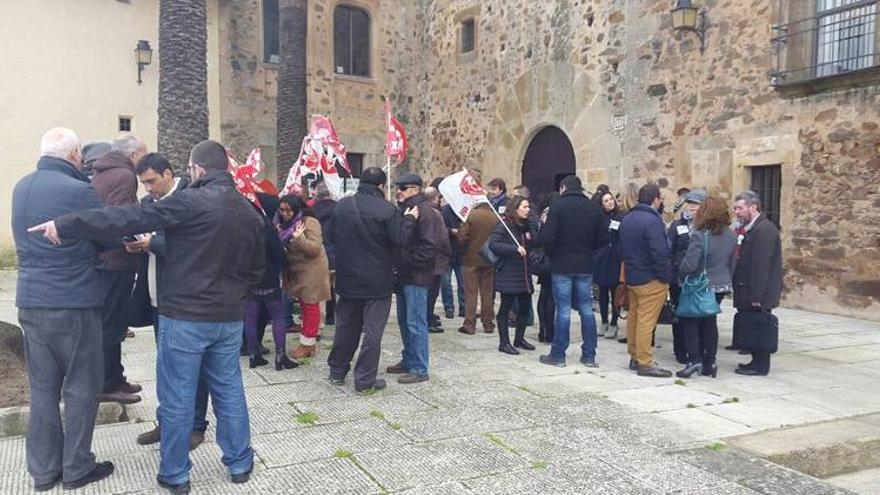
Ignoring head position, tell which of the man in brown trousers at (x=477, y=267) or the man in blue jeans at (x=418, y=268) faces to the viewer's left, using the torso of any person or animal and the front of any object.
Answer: the man in blue jeans

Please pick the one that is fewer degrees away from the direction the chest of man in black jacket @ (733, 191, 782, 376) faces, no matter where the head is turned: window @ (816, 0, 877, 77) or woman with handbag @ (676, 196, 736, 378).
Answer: the woman with handbag

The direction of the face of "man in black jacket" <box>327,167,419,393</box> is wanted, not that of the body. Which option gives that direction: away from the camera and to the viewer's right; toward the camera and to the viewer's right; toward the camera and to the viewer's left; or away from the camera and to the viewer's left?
away from the camera and to the viewer's right

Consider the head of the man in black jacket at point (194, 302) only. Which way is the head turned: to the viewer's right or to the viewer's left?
to the viewer's left

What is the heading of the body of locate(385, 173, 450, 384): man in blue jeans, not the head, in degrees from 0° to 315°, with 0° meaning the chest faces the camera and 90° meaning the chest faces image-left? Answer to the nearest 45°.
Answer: approximately 90°

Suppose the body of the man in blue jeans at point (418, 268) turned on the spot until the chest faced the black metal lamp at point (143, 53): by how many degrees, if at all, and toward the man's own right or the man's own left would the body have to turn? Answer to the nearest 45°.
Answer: approximately 45° to the man's own right

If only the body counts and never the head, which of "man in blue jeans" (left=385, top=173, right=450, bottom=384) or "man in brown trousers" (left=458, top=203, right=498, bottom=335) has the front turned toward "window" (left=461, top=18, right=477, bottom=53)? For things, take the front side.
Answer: the man in brown trousers

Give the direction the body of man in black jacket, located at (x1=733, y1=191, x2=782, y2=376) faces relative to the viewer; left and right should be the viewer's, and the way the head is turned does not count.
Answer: facing to the left of the viewer

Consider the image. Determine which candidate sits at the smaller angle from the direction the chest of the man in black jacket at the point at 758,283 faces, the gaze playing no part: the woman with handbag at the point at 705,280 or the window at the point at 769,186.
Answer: the woman with handbag

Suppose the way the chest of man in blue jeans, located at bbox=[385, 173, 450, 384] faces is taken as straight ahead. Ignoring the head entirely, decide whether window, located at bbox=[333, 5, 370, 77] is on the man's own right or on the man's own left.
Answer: on the man's own right

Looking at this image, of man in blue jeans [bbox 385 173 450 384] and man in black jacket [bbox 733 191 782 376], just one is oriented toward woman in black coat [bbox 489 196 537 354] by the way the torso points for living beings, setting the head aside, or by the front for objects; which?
the man in black jacket

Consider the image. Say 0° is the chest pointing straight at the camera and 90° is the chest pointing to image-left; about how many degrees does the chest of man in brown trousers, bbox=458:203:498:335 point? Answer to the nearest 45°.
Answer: approximately 180°
